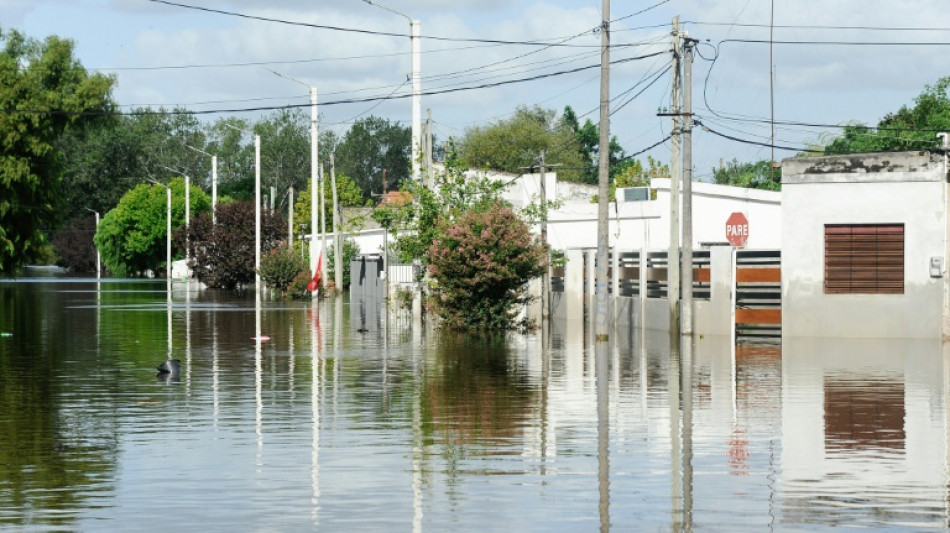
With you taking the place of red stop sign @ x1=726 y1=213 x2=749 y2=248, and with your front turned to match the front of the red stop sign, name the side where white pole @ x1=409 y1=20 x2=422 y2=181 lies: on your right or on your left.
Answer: on your right

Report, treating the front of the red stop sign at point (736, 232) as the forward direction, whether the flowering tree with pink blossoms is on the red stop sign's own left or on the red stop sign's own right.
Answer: on the red stop sign's own right

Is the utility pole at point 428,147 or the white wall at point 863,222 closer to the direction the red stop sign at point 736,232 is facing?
the white wall

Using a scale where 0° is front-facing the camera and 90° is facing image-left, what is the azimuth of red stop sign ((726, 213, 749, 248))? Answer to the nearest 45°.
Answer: approximately 0°

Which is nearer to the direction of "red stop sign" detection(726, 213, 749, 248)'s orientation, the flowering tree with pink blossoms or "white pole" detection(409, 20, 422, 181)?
the flowering tree with pink blossoms

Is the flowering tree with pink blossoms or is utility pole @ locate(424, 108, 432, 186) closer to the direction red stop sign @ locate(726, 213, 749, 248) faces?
the flowering tree with pink blossoms
